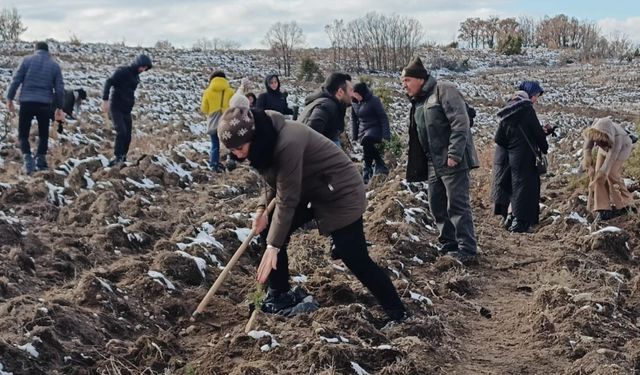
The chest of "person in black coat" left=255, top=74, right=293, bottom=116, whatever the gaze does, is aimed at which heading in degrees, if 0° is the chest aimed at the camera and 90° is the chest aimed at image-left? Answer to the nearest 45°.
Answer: approximately 0°

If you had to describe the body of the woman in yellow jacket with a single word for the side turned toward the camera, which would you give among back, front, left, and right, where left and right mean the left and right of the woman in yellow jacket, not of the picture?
back

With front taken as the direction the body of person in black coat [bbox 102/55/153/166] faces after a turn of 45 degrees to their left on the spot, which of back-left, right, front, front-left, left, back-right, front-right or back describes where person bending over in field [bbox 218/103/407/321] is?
back-right

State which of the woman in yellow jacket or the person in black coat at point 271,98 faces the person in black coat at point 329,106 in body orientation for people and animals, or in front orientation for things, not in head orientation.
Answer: the person in black coat at point 271,98
